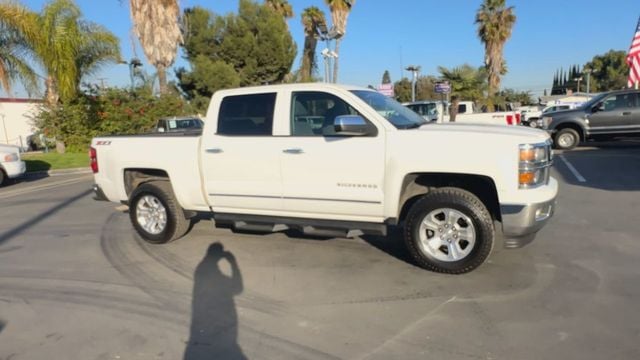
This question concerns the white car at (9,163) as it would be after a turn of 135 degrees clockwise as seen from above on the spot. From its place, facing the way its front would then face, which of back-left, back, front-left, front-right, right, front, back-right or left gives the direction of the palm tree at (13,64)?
front-left

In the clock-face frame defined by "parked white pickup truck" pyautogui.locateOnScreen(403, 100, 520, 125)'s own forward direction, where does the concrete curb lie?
The concrete curb is roughly at 11 o'clock from the parked white pickup truck.

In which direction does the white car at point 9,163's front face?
to the viewer's right

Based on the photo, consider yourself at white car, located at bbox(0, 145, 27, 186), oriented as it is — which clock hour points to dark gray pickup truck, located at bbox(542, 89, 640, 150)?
The dark gray pickup truck is roughly at 1 o'clock from the white car.

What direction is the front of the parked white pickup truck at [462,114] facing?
to the viewer's left

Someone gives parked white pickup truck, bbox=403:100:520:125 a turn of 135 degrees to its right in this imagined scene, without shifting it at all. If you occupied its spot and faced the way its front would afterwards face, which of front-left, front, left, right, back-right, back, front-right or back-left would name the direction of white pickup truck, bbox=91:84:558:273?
back-right

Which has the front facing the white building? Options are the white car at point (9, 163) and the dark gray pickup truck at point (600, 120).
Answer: the dark gray pickup truck

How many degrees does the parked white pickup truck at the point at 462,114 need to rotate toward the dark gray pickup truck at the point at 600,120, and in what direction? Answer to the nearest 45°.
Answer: approximately 135° to its left

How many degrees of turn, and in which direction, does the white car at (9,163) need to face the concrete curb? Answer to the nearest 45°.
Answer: approximately 45° to its left

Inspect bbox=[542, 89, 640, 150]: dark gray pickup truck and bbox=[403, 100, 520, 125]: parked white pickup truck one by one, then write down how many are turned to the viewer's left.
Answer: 2

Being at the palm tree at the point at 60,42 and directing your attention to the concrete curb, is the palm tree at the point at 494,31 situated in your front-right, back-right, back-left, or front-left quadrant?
back-left

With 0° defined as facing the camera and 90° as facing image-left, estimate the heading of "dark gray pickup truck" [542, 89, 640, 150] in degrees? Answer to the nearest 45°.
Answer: approximately 90°

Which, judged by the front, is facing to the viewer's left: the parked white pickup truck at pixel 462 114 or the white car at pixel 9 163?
the parked white pickup truck

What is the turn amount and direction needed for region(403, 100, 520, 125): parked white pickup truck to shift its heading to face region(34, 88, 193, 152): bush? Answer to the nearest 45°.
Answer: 0° — it already faces it

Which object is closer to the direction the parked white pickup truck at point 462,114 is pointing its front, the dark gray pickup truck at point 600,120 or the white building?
the white building
